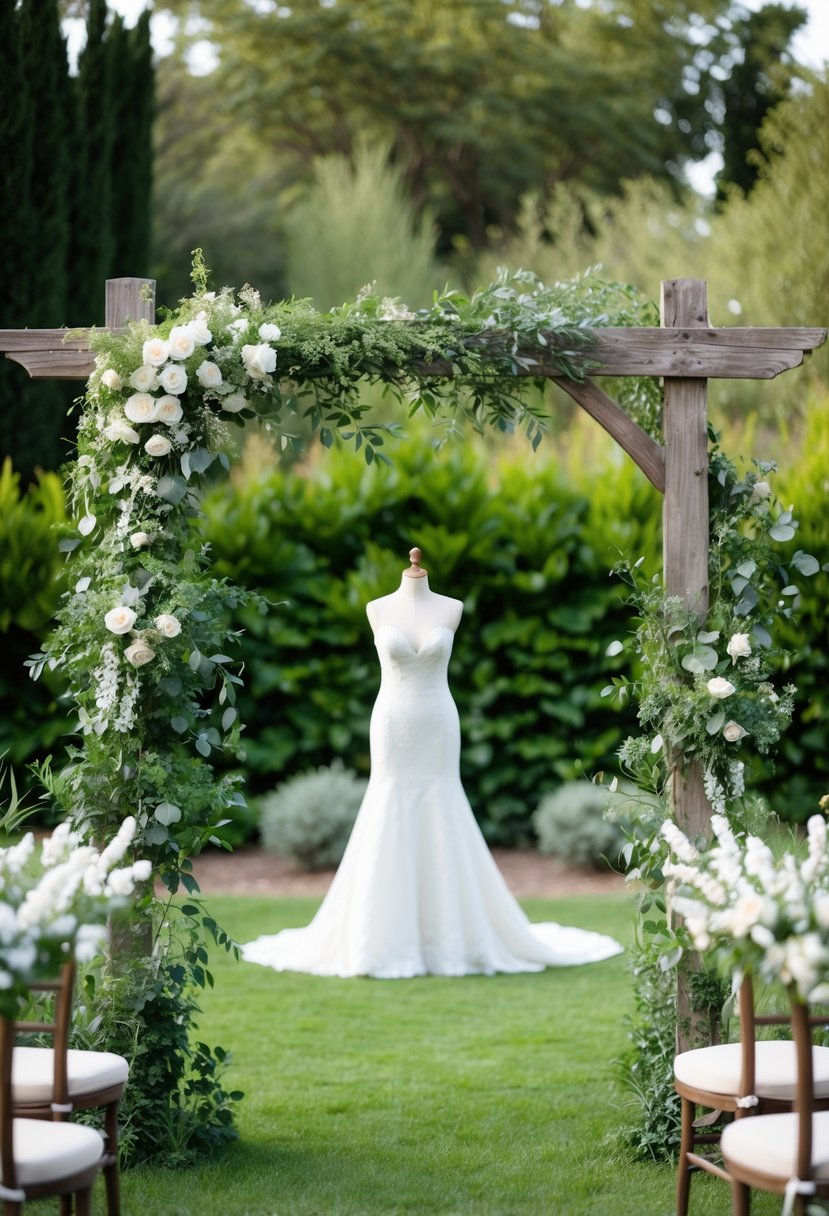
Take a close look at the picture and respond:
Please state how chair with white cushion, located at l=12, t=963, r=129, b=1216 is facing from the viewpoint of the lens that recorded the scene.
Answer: facing away from the viewer and to the right of the viewer

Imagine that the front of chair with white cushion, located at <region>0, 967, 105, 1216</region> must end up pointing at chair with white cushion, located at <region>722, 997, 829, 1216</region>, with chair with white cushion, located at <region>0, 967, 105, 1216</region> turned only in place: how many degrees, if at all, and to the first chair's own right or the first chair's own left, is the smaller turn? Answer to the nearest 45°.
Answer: approximately 45° to the first chair's own right

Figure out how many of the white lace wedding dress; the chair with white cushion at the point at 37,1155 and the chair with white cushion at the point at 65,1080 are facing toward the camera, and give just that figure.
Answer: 1

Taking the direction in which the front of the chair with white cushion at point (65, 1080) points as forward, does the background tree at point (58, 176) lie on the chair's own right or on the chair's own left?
on the chair's own left

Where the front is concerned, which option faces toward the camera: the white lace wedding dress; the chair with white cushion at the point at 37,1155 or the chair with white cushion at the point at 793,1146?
the white lace wedding dress

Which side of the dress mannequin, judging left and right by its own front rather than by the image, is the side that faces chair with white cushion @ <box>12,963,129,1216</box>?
front

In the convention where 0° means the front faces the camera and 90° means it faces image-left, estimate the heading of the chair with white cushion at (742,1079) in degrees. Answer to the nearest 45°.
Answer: approximately 135°

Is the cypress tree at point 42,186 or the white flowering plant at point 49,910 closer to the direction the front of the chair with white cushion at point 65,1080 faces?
the cypress tree

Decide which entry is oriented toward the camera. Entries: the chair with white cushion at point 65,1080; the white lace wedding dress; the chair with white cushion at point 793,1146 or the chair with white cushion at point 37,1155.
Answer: the white lace wedding dress

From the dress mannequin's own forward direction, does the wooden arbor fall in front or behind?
in front

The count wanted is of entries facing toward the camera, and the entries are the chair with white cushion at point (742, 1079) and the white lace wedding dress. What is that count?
1

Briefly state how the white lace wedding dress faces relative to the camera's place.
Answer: facing the viewer

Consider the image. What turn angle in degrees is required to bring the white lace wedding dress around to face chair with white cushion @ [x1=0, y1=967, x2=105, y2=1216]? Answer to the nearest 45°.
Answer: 0° — it already faces it

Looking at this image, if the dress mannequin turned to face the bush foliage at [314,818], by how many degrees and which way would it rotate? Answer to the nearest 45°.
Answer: approximately 180°
